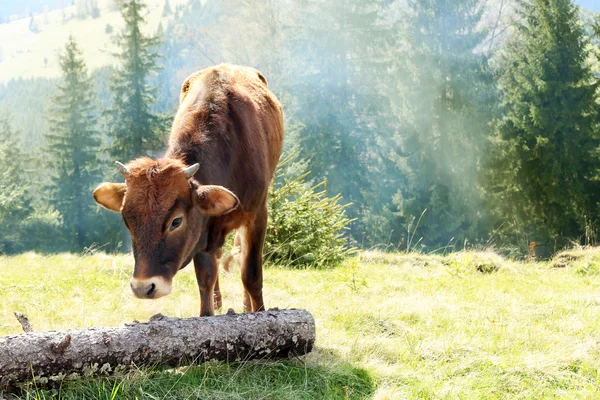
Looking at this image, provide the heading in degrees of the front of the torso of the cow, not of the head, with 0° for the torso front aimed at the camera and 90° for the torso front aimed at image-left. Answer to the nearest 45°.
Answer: approximately 45°

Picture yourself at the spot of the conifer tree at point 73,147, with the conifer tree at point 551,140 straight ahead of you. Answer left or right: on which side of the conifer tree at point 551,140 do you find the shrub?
right

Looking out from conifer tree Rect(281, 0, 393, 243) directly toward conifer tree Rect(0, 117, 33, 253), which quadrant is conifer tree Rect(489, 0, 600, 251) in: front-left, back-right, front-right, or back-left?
back-left

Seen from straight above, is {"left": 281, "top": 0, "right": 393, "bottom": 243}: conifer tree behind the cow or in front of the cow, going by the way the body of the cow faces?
behind

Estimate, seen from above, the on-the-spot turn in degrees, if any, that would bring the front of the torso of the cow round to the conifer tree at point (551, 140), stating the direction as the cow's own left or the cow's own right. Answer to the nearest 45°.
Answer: approximately 180°

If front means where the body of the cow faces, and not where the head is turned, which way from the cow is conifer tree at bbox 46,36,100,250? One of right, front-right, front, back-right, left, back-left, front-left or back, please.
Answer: back-right

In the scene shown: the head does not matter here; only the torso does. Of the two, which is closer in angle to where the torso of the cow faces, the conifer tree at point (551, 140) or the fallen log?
the fallen log
